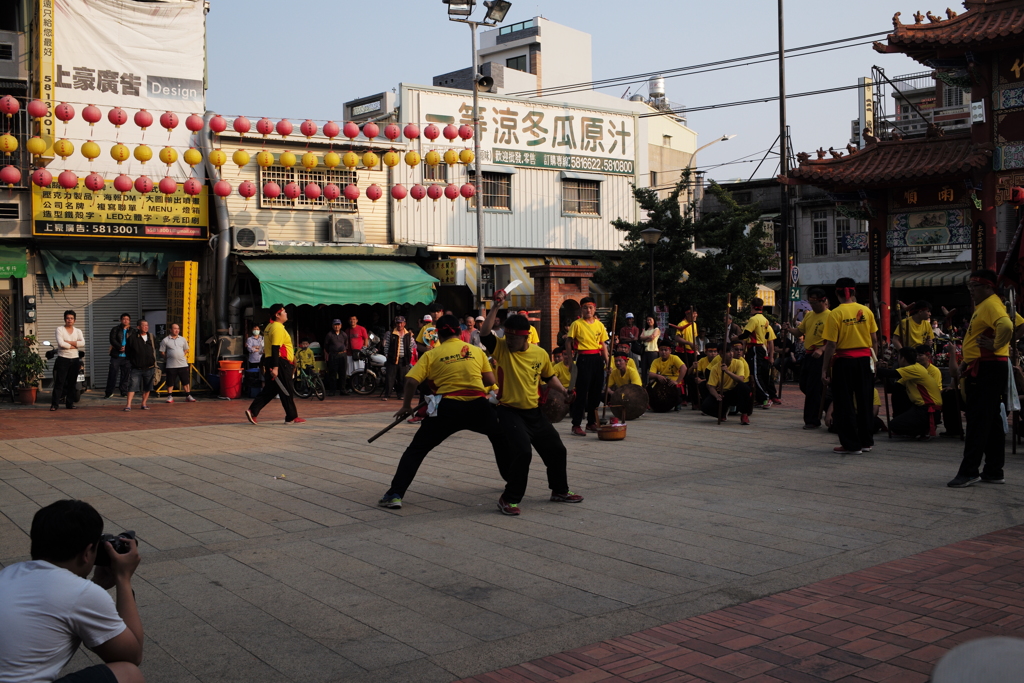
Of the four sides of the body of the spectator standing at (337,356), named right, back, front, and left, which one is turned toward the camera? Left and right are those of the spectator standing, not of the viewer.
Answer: front

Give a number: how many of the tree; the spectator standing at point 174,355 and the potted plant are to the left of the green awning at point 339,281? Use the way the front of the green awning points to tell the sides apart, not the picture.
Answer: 1

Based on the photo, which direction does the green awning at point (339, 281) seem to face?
toward the camera

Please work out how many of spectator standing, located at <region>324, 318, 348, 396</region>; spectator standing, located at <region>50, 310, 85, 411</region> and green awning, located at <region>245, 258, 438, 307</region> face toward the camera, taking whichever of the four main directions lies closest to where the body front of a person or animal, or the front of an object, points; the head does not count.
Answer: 3

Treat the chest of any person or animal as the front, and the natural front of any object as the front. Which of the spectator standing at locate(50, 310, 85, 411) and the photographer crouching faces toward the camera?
the spectator standing

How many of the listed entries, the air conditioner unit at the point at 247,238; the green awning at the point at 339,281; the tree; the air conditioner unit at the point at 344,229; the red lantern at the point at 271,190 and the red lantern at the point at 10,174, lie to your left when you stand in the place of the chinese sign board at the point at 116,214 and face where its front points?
5

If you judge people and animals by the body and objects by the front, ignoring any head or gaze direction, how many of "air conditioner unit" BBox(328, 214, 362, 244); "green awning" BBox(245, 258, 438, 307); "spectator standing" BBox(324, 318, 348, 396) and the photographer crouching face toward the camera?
3

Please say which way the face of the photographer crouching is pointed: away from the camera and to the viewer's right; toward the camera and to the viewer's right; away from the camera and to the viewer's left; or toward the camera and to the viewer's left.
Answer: away from the camera and to the viewer's right

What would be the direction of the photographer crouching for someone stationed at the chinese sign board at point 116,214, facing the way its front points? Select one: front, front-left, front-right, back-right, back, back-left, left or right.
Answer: front

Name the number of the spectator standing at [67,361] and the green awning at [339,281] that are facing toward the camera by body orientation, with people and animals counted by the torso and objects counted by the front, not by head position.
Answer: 2

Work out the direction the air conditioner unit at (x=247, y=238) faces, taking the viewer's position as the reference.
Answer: facing the viewer

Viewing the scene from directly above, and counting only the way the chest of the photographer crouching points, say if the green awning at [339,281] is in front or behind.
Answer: in front

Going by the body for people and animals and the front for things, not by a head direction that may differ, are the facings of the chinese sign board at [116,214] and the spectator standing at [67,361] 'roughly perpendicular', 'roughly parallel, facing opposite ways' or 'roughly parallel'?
roughly parallel

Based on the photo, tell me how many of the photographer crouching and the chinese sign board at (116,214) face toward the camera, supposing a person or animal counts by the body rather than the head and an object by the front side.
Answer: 1

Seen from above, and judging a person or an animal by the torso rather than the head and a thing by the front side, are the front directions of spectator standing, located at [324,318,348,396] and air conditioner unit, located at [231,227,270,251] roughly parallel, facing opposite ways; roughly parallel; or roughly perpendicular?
roughly parallel

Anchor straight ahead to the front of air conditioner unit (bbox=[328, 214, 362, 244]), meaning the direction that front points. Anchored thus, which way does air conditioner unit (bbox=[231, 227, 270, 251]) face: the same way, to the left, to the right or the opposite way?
the same way
